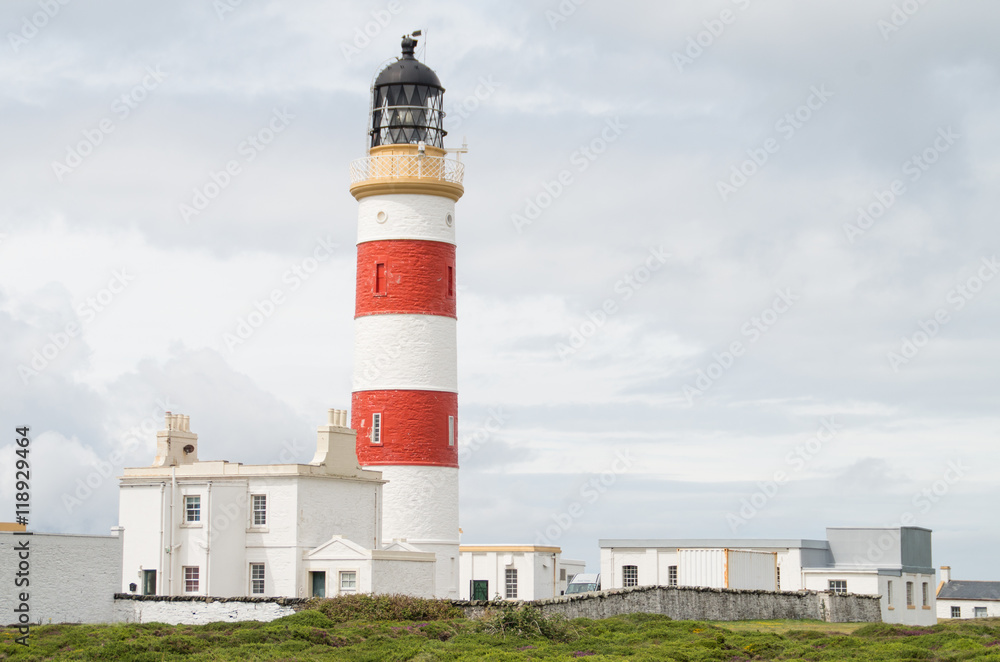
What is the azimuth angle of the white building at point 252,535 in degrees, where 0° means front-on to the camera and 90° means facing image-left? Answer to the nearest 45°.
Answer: approximately 45°

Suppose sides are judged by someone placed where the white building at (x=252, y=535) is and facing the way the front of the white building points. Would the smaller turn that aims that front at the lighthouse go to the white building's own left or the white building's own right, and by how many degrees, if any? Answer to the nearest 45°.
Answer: approximately 180°

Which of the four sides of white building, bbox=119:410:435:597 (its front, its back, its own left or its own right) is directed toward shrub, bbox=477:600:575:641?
left

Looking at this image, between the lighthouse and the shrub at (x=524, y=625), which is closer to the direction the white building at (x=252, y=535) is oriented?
the shrub

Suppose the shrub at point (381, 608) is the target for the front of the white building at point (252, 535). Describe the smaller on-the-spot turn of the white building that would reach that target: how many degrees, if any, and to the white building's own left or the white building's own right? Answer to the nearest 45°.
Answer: approximately 90° to the white building's own left

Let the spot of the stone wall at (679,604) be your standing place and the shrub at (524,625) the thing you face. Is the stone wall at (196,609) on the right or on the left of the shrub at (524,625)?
right

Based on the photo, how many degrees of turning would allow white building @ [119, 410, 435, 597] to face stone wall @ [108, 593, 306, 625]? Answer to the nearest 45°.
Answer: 0° — it already faces it

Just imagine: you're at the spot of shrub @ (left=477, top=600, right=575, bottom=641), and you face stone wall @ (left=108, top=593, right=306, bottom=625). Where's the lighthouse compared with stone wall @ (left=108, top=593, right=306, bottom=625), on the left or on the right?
right

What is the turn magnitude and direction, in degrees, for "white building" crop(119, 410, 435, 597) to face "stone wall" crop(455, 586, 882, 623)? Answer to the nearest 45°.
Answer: approximately 135° to its left

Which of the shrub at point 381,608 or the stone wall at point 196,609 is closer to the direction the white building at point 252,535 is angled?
the stone wall

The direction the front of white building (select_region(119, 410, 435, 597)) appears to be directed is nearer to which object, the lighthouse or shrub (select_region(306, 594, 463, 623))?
the shrub

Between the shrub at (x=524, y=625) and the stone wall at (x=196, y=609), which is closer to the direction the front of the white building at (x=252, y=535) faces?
the stone wall
